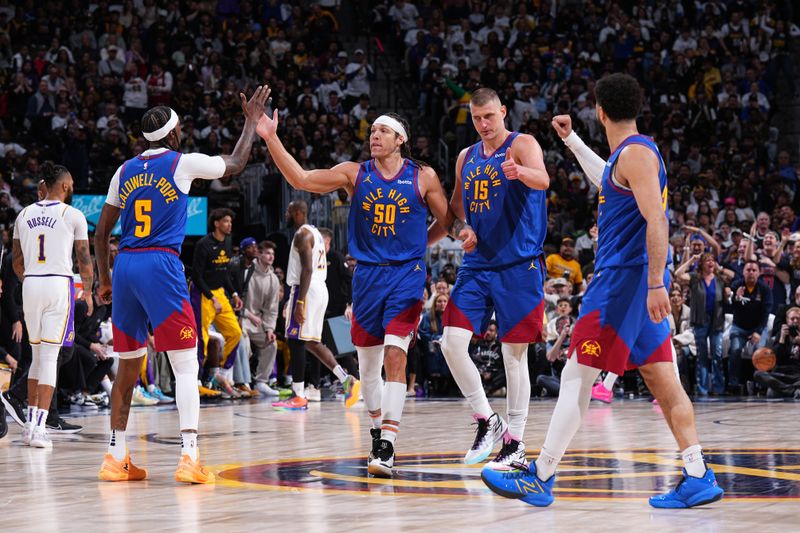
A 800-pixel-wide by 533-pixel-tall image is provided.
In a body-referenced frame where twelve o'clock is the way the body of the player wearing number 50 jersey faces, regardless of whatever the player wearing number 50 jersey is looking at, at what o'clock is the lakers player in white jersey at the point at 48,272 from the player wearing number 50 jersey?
The lakers player in white jersey is roughly at 4 o'clock from the player wearing number 50 jersey.

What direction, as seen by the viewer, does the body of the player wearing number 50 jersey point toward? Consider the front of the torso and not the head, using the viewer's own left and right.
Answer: facing the viewer

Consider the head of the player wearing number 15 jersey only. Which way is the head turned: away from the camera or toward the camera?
toward the camera

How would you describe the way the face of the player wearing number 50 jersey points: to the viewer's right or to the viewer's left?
to the viewer's left

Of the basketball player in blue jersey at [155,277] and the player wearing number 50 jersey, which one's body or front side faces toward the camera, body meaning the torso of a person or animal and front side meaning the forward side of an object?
the player wearing number 50 jersey

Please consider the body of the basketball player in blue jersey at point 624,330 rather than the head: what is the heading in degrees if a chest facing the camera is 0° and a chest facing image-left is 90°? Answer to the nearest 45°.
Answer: approximately 90°

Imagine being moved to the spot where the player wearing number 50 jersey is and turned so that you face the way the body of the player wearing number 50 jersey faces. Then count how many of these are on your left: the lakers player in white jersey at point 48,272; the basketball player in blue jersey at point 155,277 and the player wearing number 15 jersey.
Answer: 1

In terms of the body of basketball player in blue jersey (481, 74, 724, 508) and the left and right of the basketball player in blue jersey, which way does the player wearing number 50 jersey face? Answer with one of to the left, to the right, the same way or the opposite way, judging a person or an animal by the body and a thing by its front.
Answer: to the left

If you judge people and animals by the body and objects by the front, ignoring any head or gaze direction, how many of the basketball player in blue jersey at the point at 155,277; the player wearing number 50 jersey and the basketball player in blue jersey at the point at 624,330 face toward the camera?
1

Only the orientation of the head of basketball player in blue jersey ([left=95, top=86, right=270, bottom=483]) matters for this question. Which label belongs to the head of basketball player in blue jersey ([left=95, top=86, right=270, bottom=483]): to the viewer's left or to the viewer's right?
to the viewer's right

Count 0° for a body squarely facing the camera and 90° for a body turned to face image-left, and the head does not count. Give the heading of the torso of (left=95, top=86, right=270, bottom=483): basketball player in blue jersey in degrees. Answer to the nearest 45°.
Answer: approximately 225°

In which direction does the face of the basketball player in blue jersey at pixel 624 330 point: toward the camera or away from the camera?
away from the camera
